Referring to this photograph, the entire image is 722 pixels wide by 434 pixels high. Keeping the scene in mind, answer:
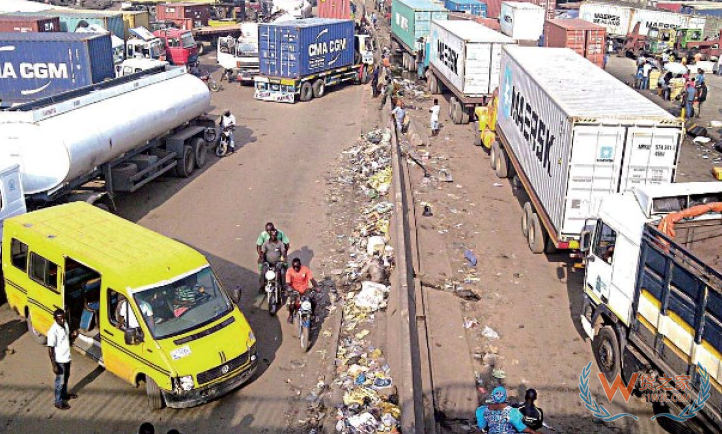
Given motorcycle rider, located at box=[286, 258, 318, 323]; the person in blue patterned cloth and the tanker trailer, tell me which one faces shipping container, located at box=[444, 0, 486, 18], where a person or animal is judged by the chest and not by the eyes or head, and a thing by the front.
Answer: the person in blue patterned cloth

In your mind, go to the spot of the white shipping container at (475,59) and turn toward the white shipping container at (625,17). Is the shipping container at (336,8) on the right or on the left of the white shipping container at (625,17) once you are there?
left

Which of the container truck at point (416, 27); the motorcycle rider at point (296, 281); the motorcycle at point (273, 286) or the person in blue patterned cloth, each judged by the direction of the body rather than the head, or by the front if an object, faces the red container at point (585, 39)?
the person in blue patterned cloth

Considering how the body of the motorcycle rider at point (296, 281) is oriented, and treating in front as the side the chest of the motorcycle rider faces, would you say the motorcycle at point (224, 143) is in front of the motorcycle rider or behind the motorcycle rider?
behind

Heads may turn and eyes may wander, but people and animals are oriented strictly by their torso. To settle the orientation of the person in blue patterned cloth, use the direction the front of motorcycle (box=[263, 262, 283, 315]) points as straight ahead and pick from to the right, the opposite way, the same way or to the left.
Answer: the opposite way

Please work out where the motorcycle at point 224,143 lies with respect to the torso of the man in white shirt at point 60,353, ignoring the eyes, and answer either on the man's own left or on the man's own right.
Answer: on the man's own left

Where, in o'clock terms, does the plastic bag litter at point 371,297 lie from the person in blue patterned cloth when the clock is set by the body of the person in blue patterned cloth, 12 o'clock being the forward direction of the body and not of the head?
The plastic bag litter is roughly at 11 o'clock from the person in blue patterned cloth.

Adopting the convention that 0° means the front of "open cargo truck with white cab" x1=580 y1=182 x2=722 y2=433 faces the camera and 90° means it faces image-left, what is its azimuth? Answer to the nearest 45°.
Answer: approximately 135°

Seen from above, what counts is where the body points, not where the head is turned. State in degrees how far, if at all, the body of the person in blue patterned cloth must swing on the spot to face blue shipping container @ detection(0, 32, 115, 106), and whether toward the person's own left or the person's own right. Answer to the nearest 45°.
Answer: approximately 45° to the person's own left

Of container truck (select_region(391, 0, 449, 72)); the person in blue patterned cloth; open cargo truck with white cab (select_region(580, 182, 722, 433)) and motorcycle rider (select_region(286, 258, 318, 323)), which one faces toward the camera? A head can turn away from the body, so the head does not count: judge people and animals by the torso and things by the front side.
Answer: the motorcycle rider
